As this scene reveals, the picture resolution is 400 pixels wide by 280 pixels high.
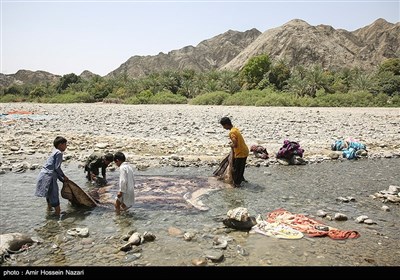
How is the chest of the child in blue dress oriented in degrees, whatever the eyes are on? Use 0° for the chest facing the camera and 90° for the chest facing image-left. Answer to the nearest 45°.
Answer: approximately 270°

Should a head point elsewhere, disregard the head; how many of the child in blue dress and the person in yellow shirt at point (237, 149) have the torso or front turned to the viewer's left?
1

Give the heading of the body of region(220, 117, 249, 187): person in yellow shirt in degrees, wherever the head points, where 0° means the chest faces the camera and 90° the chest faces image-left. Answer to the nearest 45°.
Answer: approximately 90°

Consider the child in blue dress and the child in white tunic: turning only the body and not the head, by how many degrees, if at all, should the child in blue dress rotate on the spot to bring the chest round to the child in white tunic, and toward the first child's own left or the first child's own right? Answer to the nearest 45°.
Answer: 0° — they already face them

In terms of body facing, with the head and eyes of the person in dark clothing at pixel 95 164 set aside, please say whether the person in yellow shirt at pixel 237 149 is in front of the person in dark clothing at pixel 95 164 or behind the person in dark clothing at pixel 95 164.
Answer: in front

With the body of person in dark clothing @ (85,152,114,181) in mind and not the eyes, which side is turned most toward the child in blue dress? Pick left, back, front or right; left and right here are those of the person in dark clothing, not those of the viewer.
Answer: right

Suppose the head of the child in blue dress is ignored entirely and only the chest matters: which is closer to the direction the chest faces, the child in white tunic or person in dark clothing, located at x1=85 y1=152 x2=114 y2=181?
the child in white tunic
